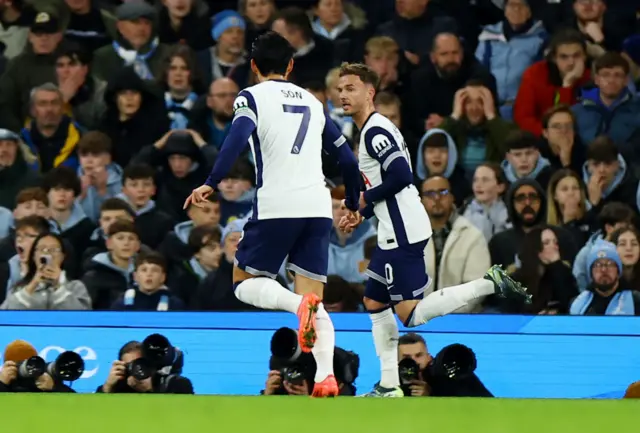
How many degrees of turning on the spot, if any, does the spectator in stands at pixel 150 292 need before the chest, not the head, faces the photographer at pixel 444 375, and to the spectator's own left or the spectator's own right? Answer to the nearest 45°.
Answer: approximately 45° to the spectator's own left

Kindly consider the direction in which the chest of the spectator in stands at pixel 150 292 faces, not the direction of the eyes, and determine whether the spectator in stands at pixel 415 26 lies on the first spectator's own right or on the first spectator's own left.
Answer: on the first spectator's own left

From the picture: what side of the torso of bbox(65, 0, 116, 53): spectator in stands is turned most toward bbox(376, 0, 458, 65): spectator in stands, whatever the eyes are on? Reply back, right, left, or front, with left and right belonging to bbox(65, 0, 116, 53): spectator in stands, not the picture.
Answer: left

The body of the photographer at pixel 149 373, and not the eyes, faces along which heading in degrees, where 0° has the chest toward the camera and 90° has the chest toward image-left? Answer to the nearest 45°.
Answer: approximately 0°

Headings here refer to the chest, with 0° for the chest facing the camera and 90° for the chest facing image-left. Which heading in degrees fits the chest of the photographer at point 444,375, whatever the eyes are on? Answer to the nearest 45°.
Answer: approximately 0°

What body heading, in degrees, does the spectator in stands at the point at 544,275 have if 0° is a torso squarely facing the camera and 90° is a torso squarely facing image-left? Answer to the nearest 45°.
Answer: approximately 315°
